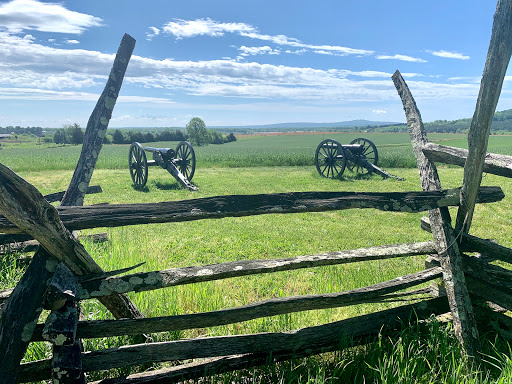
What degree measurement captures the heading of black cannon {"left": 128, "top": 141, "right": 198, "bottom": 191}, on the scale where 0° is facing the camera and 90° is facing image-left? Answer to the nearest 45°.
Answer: approximately 135°
